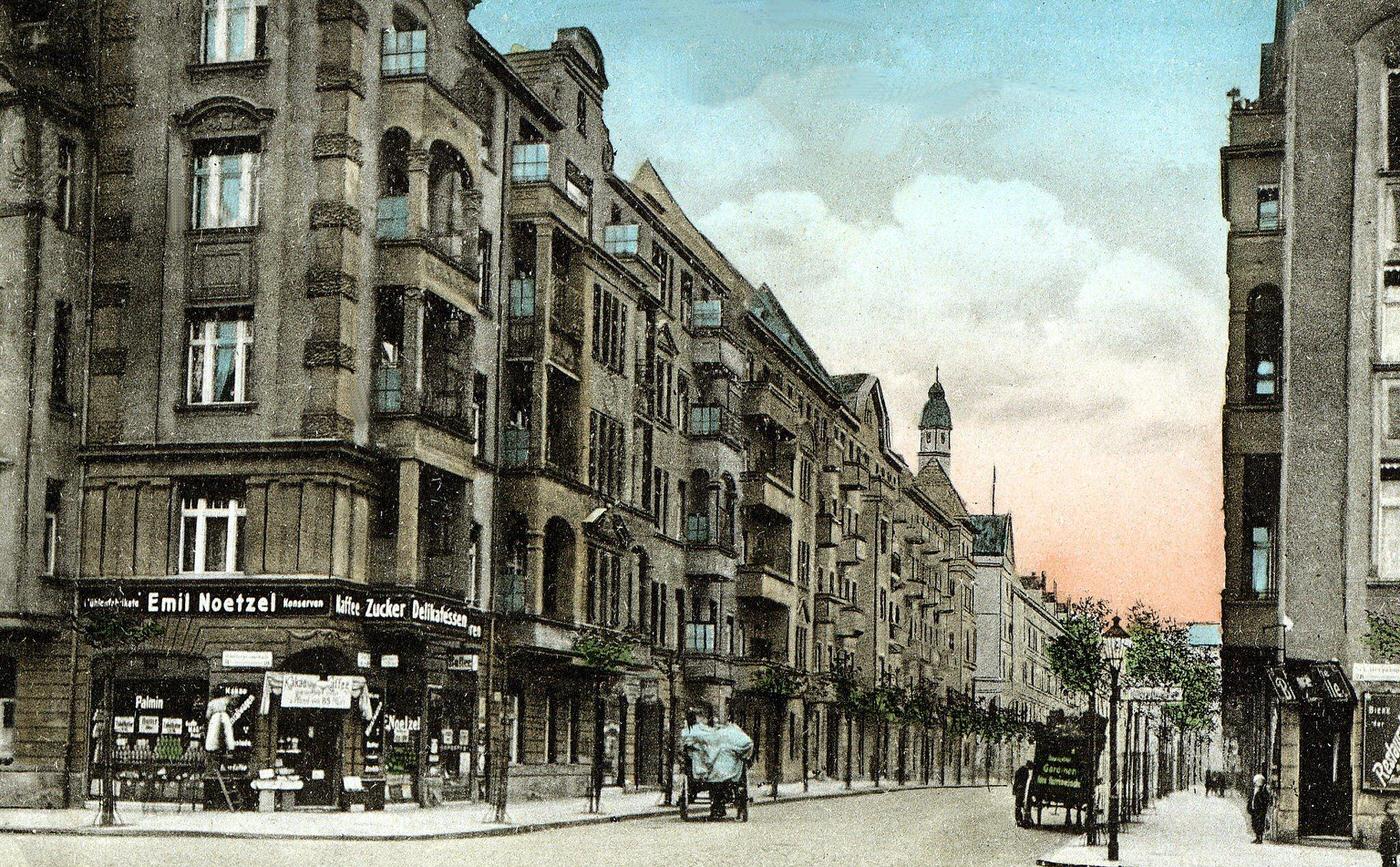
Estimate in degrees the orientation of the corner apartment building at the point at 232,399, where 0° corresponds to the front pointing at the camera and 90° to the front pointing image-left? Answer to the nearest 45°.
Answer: approximately 315°

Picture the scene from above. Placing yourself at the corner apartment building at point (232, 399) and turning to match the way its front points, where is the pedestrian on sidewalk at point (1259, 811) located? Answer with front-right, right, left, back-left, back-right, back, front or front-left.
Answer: front-left

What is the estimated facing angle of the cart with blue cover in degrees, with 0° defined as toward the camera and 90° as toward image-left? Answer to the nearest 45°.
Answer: approximately 180°

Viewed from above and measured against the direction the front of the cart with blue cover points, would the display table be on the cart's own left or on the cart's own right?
on the cart's own left

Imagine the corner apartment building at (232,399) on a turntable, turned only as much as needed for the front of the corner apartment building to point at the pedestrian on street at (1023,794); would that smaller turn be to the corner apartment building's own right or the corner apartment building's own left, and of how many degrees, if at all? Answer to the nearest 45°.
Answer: approximately 45° to the corner apartment building's own left

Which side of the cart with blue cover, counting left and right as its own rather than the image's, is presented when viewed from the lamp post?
right
